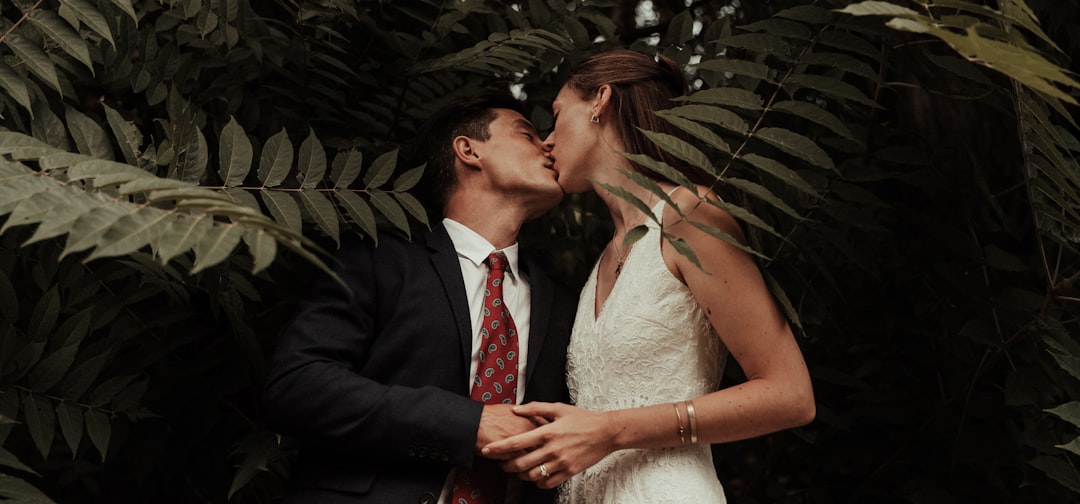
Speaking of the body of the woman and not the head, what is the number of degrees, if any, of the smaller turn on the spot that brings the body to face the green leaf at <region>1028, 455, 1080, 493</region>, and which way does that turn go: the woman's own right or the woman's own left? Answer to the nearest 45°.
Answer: approximately 135° to the woman's own left

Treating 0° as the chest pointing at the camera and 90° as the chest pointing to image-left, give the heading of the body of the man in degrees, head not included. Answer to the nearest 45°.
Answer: approximately 315°

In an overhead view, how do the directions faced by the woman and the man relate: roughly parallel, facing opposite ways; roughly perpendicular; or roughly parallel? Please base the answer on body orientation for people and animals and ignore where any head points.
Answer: roughly perpendicular

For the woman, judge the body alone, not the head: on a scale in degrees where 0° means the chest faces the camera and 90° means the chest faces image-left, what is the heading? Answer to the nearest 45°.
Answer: approximately 45°

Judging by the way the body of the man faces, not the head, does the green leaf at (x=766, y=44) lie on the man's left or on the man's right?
on the man's left

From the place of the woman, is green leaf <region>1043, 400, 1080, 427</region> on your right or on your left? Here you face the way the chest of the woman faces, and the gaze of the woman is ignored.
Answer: on your left

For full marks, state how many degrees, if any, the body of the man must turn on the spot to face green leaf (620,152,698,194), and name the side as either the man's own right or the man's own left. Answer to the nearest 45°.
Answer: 0° — they already face it

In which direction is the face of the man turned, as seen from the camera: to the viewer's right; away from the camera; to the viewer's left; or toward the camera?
to the viewer's right

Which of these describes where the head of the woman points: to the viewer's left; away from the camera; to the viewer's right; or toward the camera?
to the viewer's left
